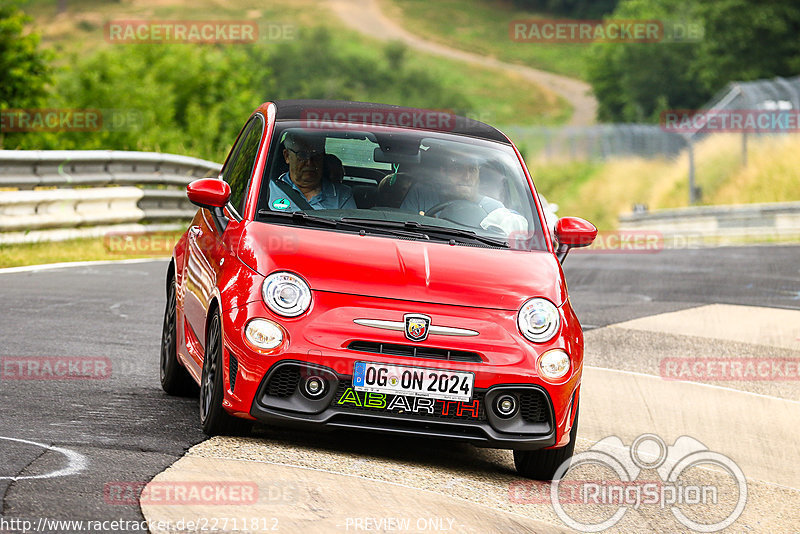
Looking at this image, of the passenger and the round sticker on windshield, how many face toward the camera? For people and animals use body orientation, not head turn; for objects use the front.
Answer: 2

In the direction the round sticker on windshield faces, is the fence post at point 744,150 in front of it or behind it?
behind

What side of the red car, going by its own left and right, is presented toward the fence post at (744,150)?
back

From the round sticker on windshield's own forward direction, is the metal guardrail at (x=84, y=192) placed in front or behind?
behind

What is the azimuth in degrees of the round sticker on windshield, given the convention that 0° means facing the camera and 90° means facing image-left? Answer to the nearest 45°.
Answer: approximately 0°

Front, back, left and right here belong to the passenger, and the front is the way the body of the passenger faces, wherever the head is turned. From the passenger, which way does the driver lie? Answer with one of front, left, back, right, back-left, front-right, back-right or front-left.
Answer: left

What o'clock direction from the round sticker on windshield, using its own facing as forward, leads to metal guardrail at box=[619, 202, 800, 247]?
The metal guardrail is roughly at 7 o'clock from the round sticker on windshield.

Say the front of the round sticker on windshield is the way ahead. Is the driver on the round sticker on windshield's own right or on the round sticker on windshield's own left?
on the round sticker on windshield's own left
